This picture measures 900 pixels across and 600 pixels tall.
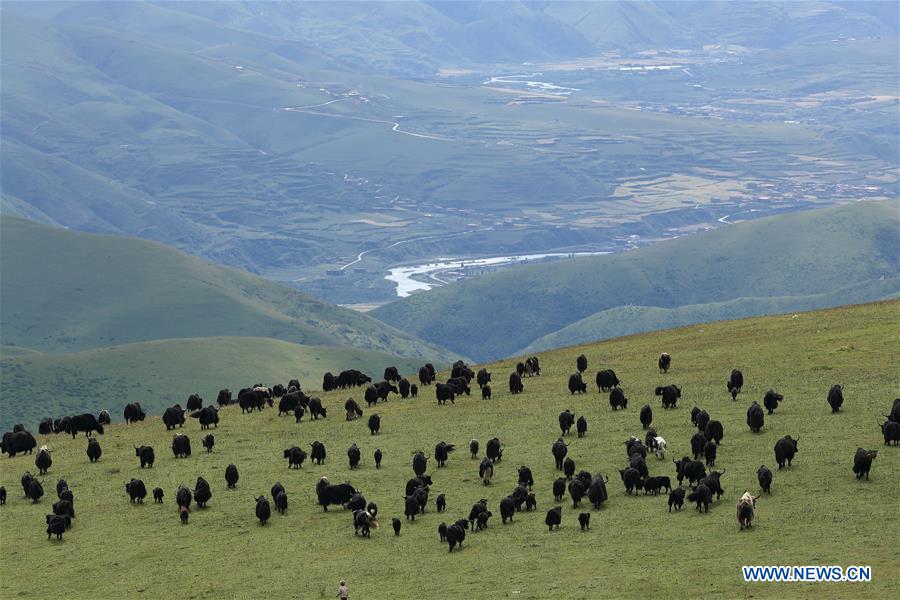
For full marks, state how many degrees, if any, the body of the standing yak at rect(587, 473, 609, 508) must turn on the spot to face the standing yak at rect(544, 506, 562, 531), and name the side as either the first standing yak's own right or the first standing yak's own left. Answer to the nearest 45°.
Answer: approximately 135° to the first standing yak's own left

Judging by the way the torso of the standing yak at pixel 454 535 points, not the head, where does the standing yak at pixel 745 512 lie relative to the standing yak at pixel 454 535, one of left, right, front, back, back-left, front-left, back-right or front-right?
front-right

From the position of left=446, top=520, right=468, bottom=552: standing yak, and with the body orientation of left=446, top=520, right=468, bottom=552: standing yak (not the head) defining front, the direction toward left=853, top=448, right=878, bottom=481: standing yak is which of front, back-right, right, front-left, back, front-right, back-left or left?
front-right

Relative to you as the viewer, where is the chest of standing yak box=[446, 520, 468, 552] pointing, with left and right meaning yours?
facing away from the viewer and to the right of the viewer

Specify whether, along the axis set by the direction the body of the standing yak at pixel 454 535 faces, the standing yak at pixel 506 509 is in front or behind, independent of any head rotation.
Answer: in front

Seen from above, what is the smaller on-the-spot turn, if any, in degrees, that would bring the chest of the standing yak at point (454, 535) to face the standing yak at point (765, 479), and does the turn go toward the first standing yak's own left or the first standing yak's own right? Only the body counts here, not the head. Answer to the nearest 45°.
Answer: approximately 45° to the first standing yak's own right

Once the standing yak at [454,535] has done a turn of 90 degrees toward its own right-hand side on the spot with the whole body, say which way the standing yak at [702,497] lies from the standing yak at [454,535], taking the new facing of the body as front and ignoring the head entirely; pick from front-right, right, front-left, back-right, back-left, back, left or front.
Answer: front-left

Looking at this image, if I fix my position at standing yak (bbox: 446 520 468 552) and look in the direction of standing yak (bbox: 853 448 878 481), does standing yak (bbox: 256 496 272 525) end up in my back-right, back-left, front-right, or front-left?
back-left

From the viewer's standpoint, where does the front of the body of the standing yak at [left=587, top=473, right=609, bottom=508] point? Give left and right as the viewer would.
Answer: facing away from the viewer

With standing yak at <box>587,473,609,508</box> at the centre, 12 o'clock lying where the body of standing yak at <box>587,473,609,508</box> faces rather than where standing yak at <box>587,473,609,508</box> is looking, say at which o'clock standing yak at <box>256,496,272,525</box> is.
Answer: standing yak at <box>256,496,272,525</box> is roughly at 9 o'clock from standing yak at <box>587,473,609,508</box>.
